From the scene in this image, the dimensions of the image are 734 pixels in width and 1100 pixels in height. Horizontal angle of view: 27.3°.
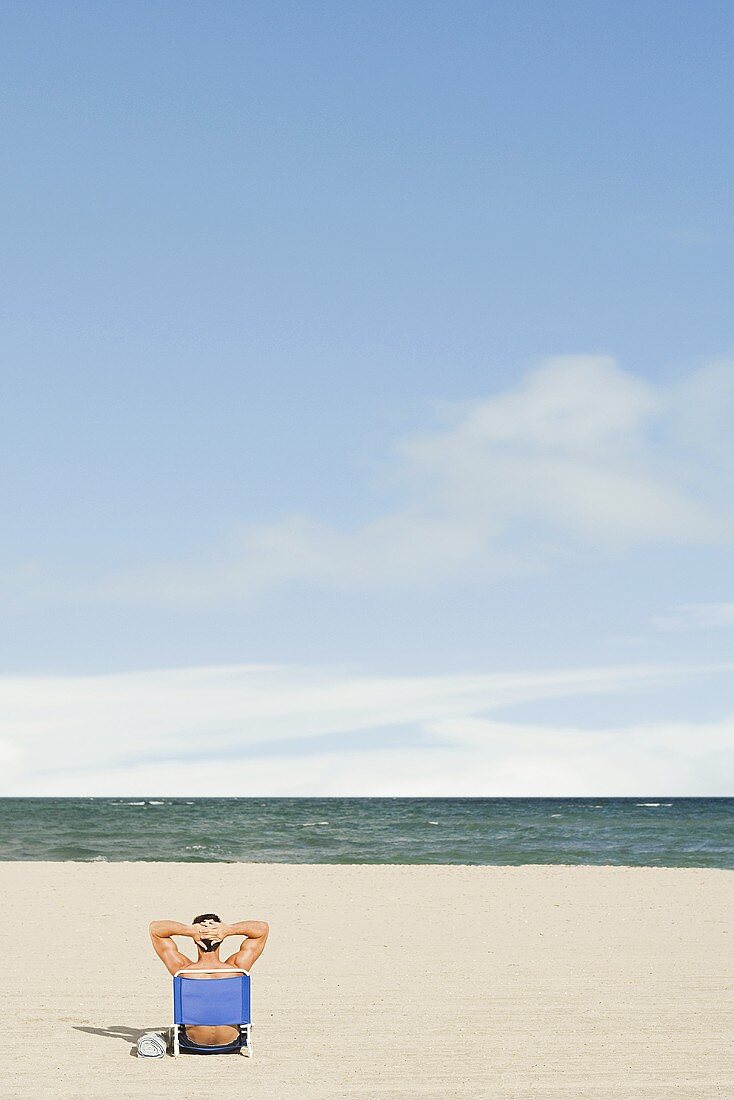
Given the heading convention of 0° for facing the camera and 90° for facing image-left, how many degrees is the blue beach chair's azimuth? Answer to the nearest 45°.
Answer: approximately 180°

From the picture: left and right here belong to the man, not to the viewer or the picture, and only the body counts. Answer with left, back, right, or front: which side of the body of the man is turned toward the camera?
back
